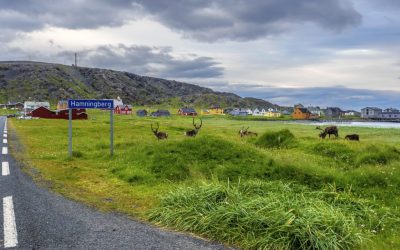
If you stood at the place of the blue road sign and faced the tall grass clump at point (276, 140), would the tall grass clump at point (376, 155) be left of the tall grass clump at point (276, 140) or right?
right

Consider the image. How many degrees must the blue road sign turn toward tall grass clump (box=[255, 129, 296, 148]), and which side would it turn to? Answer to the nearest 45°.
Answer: approximately 90° to its left

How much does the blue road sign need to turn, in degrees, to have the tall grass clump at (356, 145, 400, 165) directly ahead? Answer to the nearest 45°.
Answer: approximately 90° to its left

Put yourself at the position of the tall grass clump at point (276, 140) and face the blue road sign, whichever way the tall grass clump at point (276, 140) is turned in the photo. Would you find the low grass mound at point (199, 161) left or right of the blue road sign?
left

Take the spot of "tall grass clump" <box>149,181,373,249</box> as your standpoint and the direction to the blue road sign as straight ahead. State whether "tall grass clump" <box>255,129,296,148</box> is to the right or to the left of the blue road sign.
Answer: right

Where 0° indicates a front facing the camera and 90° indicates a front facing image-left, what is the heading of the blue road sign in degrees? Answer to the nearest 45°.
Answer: approximately 0°
